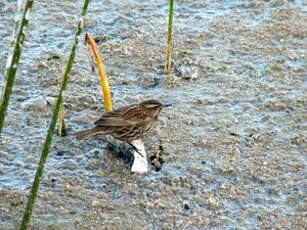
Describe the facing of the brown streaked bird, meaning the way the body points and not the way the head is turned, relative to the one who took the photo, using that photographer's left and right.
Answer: facing to the right of the viewer
